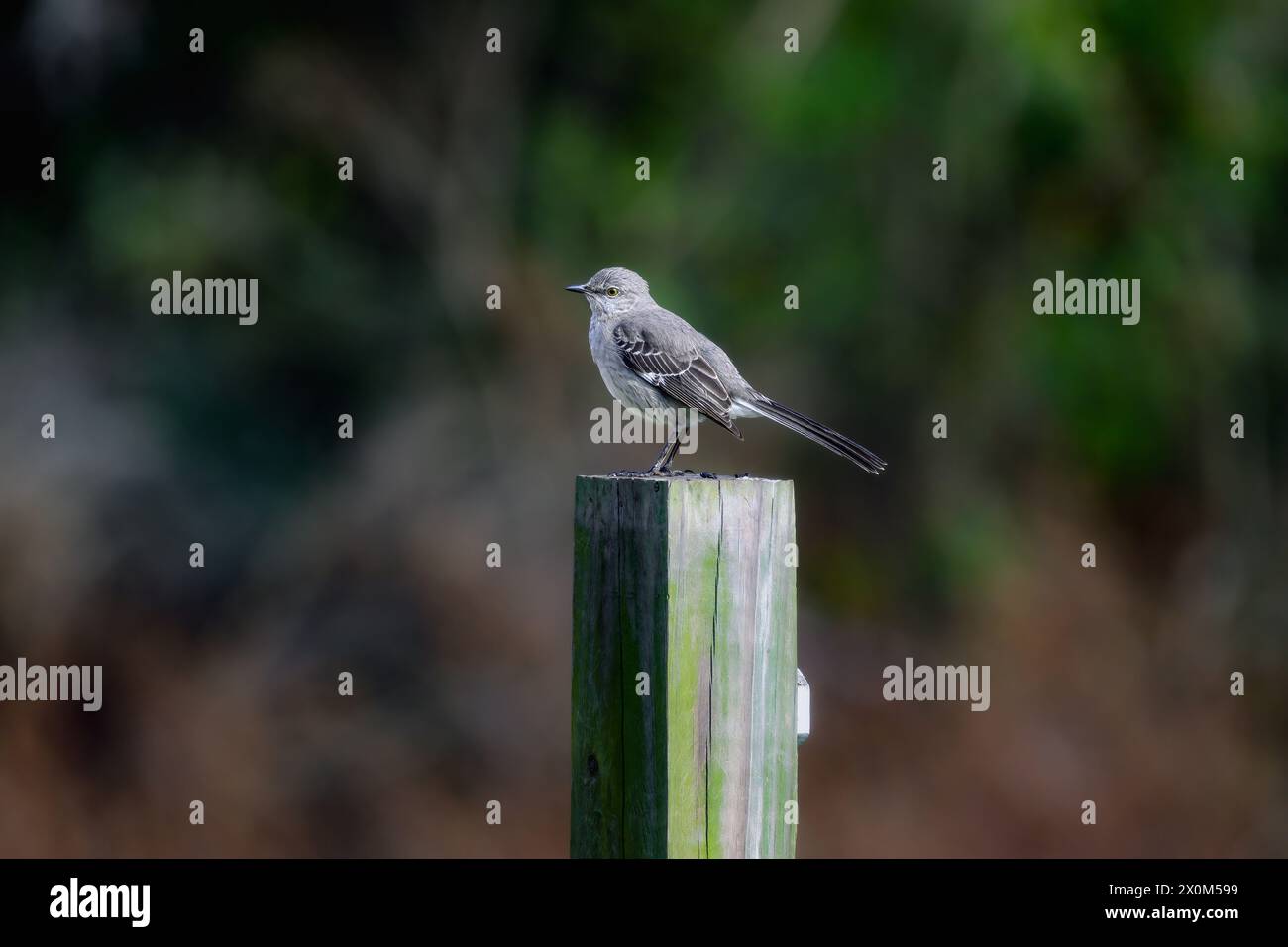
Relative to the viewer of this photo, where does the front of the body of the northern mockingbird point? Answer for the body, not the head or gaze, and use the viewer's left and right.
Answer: facing to the left of the viewer
